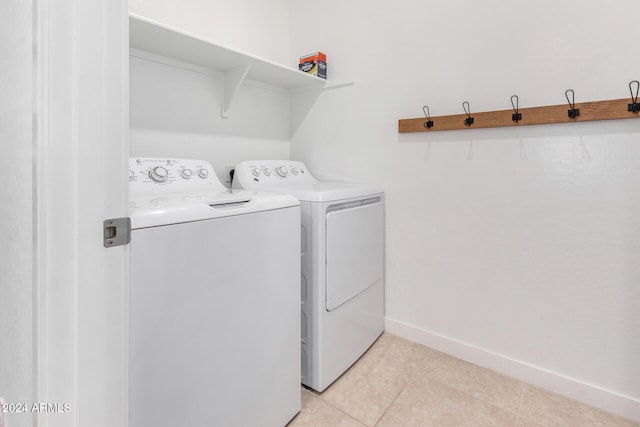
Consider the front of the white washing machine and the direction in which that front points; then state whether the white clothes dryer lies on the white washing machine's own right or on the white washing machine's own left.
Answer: on the white washing machine's own left

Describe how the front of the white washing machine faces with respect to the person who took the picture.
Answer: facing the viewer and to the right of the viewer

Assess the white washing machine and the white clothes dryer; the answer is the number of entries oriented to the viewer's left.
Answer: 0

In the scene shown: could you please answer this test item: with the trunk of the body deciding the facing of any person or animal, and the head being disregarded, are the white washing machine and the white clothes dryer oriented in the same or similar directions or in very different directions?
same or similar directions

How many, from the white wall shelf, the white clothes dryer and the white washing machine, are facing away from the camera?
0

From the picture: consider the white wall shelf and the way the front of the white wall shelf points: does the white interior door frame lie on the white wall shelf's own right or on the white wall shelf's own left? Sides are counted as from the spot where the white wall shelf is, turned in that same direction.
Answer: on the white wall shelf's own right

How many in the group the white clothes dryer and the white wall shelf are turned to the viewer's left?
0

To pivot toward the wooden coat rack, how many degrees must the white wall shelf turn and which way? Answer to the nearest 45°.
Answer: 0° — it already faces it

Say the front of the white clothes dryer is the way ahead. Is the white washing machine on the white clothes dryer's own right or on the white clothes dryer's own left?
on the white clothes dryer's own right
